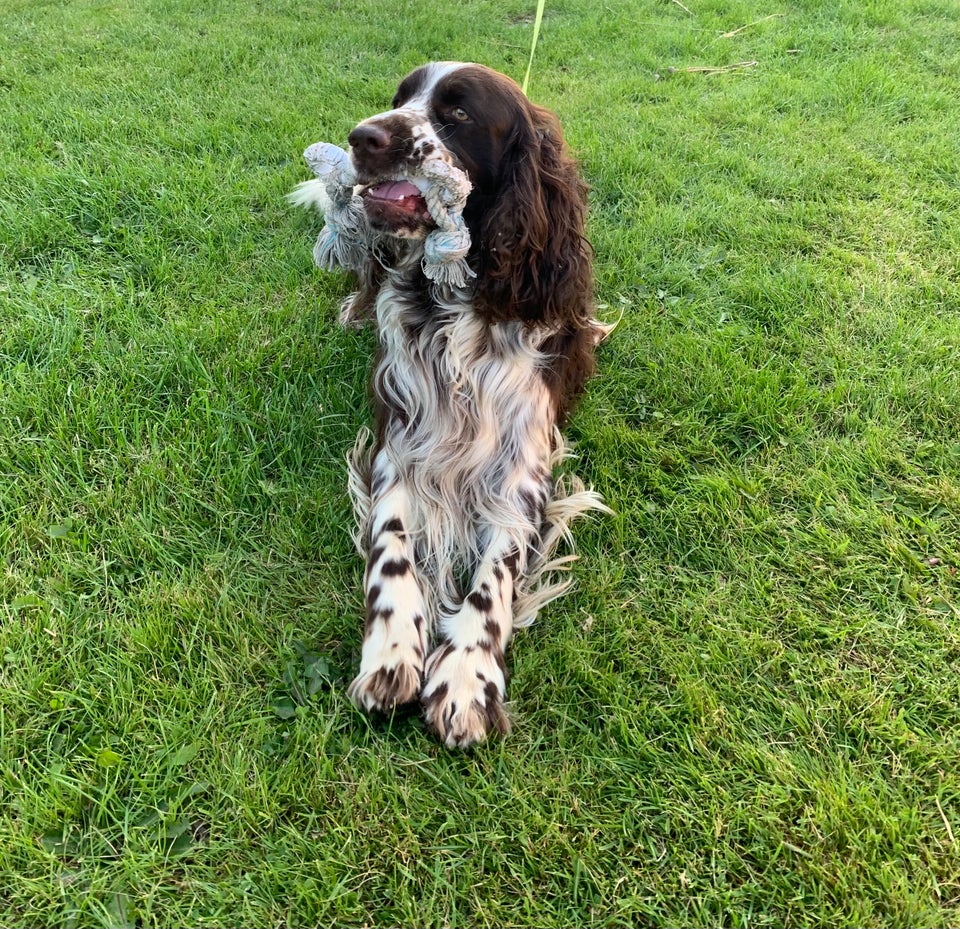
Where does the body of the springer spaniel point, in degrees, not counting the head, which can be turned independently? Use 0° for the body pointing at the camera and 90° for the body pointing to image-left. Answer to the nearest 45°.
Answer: approximately 0°

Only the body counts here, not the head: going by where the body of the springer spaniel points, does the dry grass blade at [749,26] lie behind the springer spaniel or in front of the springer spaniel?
behind
